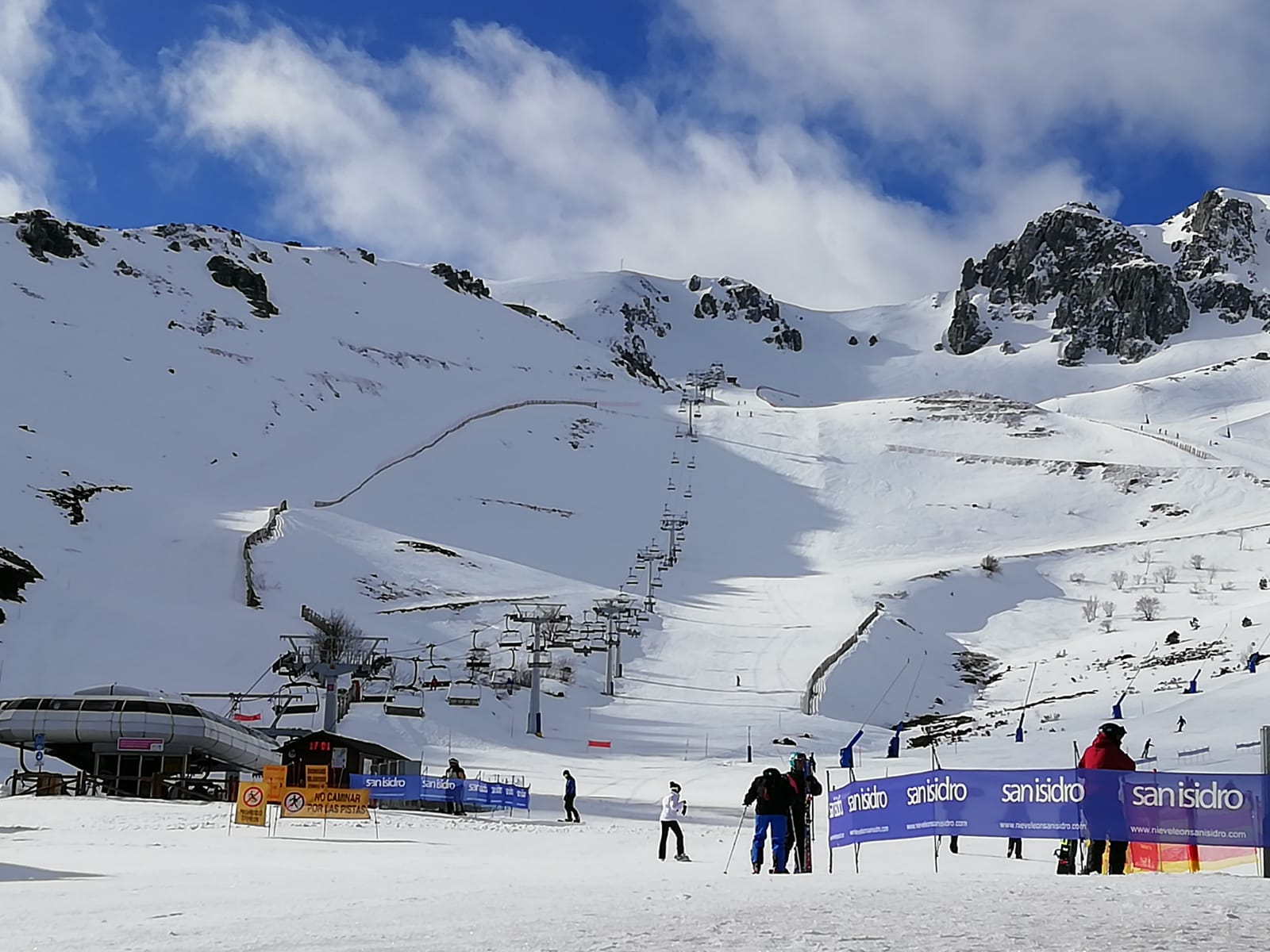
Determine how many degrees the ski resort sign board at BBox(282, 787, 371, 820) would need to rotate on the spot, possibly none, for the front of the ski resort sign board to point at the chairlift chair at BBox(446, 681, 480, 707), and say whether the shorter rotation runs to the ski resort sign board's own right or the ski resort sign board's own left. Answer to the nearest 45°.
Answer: approximately 180°

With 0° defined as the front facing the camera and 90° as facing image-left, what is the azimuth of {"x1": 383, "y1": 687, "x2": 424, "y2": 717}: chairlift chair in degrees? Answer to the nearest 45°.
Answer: approximately 45°

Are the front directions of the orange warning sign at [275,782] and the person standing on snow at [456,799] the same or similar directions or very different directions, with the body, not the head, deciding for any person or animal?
same or similar directions

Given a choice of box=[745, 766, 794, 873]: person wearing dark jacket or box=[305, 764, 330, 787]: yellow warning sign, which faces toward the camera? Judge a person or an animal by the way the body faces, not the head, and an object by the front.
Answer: the yellow warning sign

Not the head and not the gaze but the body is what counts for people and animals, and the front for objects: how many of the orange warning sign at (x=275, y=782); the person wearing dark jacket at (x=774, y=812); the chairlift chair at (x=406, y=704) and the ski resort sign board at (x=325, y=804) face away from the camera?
1

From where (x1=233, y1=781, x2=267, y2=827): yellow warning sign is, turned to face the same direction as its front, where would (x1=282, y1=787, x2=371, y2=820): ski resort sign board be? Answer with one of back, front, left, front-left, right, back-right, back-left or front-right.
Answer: back-left

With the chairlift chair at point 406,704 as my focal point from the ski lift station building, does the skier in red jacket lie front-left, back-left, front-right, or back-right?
back-right

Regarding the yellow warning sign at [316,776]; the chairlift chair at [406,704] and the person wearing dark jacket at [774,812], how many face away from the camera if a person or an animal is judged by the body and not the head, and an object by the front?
1

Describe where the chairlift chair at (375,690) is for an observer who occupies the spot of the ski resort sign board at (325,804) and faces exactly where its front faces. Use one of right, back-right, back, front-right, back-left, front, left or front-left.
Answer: back

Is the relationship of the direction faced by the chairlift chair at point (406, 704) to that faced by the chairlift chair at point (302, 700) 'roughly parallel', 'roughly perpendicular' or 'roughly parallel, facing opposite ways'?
roughly parallel

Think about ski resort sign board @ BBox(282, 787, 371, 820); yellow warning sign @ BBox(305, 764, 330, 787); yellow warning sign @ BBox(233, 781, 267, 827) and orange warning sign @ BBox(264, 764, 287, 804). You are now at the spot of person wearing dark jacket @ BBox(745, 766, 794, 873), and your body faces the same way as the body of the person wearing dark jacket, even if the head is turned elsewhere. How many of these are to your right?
0

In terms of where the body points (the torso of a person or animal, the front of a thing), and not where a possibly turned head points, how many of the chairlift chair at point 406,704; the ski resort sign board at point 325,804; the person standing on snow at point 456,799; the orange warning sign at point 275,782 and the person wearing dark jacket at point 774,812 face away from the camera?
1

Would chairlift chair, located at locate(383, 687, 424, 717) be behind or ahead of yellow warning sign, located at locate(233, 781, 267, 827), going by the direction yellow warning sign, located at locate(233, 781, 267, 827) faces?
behind

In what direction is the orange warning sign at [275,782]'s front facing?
toward the camera

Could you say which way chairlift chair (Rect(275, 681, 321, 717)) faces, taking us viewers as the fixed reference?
facing the viewer and to the left of the viewer

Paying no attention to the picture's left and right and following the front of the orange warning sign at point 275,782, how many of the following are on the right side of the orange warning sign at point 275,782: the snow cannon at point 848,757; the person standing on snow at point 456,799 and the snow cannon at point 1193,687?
0

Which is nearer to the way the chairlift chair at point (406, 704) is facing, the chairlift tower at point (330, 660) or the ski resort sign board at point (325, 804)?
the ski resort sign board

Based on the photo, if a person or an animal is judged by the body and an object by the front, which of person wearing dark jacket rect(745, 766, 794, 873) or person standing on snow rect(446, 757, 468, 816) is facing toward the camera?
the person standing on snow

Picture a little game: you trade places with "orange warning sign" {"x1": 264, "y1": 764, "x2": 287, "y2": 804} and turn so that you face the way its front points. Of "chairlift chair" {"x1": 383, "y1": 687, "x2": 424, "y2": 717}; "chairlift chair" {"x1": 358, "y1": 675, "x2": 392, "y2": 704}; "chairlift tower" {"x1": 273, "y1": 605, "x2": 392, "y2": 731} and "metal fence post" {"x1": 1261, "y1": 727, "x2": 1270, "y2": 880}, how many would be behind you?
3

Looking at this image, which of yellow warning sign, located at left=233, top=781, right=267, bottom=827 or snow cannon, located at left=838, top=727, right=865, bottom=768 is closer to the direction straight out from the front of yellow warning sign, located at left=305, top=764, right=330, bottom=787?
the yellow warning sign

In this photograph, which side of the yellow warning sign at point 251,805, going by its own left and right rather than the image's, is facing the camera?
front

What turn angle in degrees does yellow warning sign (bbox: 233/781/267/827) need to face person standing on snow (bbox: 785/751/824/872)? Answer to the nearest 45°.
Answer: approximately 45° to its left

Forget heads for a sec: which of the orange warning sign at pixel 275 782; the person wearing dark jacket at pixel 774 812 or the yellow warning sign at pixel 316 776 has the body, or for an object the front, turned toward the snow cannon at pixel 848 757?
the person wearing dark jacket

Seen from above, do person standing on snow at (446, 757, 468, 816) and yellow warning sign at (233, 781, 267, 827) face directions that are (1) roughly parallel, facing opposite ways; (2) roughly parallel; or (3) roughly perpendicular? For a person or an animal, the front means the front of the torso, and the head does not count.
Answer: roughly parallel
